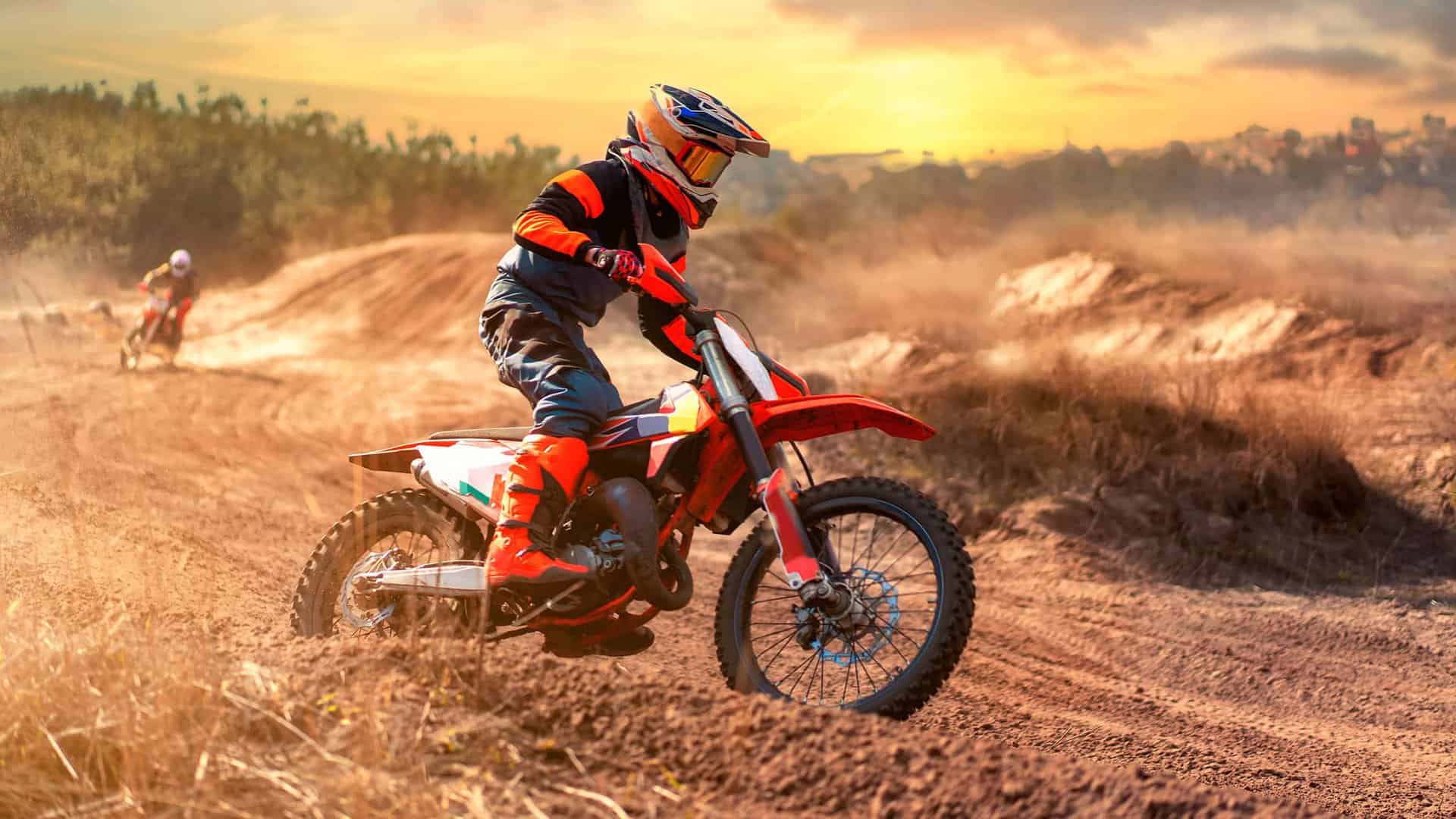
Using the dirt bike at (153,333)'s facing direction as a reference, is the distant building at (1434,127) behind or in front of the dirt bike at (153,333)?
behind

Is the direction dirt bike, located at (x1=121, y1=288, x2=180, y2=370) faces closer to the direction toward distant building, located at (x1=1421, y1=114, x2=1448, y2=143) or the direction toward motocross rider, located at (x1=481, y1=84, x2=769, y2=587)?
the motocross rider

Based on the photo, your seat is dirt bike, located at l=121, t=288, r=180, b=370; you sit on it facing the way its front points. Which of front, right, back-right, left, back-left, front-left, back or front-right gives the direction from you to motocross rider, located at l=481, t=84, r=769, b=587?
front-left

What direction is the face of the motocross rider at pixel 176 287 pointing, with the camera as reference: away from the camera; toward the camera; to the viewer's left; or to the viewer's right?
toward the camera

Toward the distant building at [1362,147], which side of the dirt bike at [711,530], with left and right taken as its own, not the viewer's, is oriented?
left

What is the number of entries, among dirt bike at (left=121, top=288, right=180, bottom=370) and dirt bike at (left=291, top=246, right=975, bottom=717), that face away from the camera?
0

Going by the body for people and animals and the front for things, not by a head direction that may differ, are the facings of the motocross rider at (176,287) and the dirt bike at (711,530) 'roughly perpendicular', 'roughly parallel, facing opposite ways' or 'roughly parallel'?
roughly perpendicular

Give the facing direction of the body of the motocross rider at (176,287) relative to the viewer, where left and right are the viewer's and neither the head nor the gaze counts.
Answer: facing the viewer and to the left of the viewer

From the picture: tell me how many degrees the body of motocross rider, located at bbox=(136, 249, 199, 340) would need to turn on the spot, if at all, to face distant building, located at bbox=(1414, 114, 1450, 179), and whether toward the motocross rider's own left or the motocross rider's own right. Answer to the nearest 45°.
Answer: approximately 135° to the motocross rider's own left

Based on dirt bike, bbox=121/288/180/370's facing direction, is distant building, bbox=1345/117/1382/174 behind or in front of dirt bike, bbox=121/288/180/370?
behind

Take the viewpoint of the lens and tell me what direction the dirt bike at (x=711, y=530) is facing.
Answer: facing the viewer and to the right of the viewer

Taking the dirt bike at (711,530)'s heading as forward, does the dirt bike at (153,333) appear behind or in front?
behind

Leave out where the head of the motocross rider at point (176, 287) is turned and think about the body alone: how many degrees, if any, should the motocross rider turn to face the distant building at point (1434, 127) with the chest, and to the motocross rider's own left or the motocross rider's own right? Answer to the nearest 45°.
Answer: approximately 135° to the motocross rider's own left

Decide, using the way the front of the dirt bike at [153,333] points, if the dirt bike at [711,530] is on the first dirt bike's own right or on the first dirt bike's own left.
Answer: on the first dirt bike's own left

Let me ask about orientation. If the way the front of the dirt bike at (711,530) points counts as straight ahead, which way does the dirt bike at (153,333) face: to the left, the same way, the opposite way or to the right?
to the right

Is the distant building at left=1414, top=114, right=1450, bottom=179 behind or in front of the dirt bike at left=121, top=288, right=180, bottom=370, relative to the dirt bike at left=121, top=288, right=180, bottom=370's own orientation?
behind
